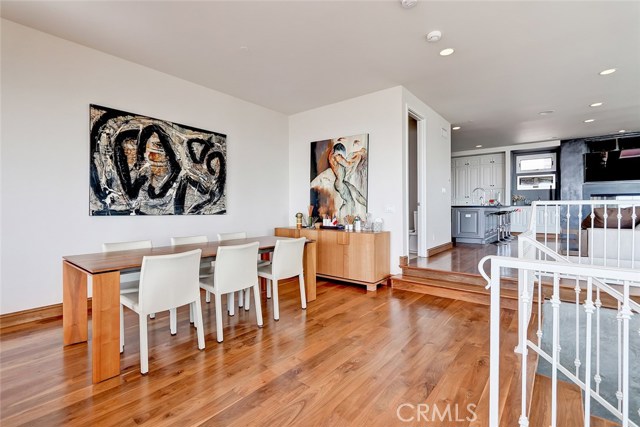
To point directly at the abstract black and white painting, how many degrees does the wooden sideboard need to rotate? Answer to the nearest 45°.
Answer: approximately 45° to its right

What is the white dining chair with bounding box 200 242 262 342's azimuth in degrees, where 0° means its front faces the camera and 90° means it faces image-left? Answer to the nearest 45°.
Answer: approximately 135°

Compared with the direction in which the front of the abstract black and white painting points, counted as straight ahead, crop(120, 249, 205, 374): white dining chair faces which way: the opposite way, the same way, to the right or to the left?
the opposite way

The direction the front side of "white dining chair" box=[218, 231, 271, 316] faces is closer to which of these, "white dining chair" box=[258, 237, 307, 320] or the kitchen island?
the white dining chair

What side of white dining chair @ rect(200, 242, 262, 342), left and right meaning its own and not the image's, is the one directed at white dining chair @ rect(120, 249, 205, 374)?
left

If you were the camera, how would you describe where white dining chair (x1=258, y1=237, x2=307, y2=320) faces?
facing away from the viewer and to the left of the viewer

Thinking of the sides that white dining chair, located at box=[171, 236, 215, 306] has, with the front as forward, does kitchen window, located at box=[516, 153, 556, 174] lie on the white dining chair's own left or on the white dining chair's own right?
on the white dining chair's own left

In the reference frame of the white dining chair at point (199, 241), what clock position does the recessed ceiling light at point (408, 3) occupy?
The recessed ceiling light is roughly at 12 o'clock from the white dining chair.

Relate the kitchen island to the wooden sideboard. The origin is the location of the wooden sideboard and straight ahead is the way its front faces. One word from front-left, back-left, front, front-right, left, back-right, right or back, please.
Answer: back

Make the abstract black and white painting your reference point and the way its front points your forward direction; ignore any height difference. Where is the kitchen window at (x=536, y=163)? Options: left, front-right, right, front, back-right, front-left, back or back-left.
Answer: front-left

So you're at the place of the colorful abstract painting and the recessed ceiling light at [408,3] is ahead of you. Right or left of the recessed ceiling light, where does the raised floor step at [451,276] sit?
left

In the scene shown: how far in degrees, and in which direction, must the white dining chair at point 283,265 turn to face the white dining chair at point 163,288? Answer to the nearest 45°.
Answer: approximately 90° to its left

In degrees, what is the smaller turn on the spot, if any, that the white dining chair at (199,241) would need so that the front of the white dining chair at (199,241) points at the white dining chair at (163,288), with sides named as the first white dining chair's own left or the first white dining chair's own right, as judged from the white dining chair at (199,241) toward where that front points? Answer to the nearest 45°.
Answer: approximately 45° to the first white dining chair's own right
